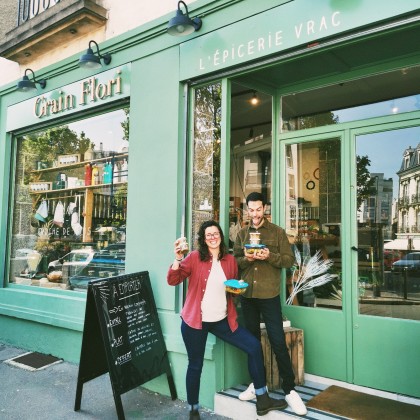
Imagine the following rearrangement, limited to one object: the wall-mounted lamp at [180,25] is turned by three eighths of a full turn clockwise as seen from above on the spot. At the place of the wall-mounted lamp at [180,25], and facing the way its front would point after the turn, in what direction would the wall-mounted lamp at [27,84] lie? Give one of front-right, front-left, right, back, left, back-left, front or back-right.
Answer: front-left

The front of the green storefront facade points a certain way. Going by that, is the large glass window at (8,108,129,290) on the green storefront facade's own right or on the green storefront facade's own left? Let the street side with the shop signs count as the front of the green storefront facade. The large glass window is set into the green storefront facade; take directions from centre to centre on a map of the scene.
on the green storefront facade's own right

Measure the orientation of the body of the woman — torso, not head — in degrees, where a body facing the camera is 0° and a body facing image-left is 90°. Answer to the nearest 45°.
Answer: approximately 0°

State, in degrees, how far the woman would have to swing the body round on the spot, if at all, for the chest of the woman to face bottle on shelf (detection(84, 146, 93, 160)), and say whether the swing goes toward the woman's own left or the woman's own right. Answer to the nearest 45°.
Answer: approximately 135° to the woman's own right

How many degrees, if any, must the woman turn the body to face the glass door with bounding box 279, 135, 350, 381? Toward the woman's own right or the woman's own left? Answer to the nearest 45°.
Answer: approximately 135° to the woman's own left

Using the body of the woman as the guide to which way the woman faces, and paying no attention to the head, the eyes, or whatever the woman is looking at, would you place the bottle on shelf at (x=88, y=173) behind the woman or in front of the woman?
behind

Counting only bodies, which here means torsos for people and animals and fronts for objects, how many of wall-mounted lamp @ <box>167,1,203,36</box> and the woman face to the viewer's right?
0

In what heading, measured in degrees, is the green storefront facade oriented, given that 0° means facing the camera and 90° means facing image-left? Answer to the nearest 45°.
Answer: approximately 45°

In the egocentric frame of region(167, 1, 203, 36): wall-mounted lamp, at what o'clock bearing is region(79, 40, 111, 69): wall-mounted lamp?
region(79, 40, 111, 69): wall-mounted lamp is roughly at 3 o'clock from region(167, 1, 203, 36): wall-mounted lamp.

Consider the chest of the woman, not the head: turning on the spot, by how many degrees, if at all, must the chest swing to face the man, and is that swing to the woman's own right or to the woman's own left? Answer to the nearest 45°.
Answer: approximately 90° to the woman's own left

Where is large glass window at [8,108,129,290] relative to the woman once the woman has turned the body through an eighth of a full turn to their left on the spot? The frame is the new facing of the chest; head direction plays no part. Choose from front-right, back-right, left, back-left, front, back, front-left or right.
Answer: back
